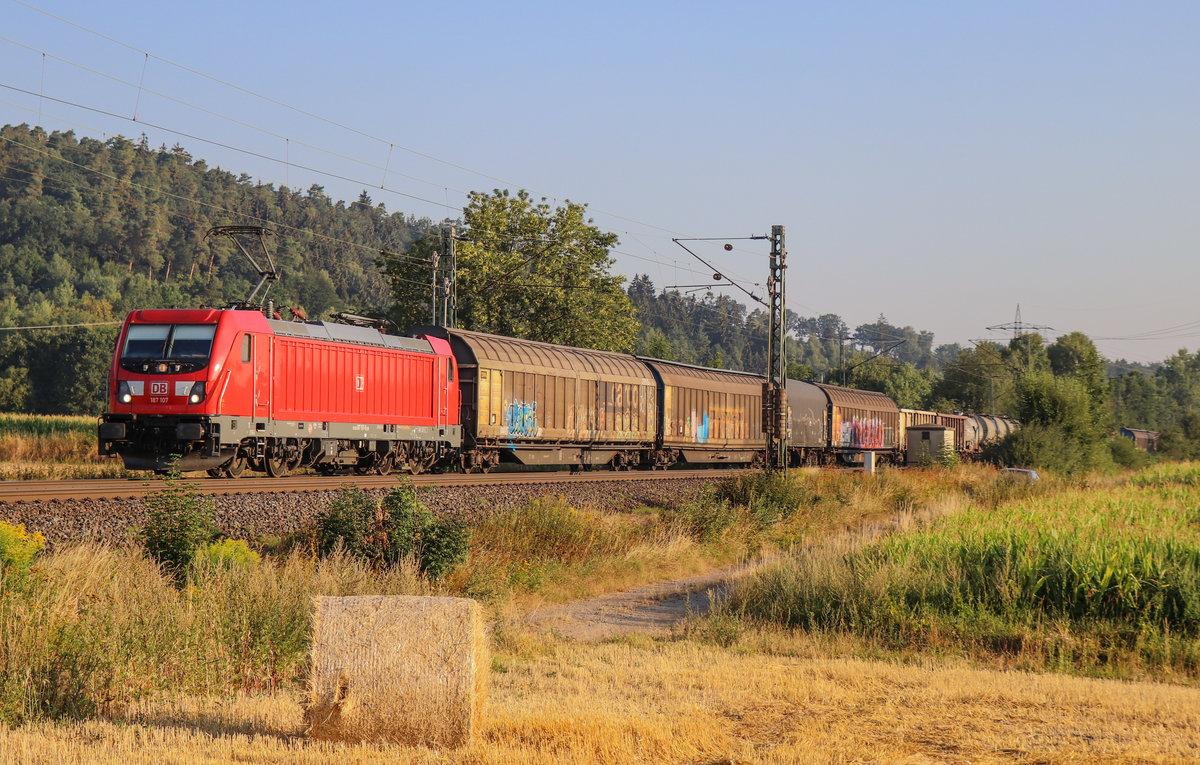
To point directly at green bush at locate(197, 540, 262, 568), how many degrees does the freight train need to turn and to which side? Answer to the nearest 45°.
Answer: approximately 45° to its left

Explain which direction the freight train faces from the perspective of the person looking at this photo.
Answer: facing the viewer and to the left of the viewer

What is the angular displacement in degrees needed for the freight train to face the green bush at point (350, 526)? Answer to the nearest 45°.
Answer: approximately 45° to its left

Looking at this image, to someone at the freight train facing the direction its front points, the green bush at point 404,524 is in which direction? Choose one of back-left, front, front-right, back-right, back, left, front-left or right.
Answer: front-left

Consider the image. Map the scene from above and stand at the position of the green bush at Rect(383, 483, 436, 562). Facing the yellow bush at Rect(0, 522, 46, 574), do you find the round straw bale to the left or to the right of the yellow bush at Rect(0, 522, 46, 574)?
left

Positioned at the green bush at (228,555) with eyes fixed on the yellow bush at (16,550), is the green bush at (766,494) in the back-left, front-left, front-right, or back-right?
back-right

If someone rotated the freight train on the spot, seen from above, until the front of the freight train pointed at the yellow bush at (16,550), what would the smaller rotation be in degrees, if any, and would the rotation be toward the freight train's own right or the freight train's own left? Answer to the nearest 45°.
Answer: approximately 45° to the freight train's own left

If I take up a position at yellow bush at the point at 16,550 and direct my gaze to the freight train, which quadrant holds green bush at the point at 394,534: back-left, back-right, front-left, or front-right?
front-right
